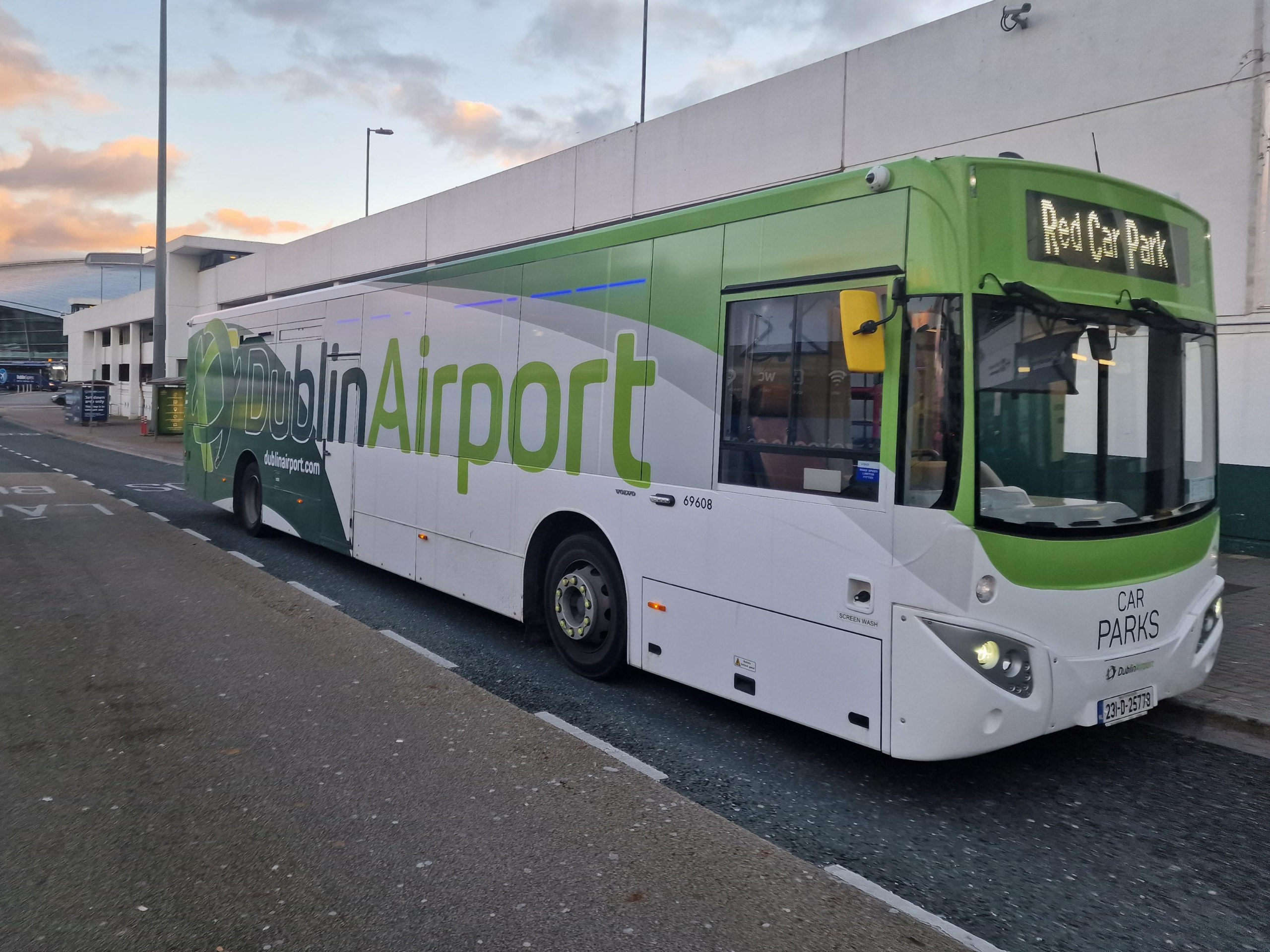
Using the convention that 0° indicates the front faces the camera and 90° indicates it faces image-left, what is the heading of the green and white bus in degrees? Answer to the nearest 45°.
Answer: approximately 315°

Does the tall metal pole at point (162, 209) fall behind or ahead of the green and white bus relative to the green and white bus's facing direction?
behind

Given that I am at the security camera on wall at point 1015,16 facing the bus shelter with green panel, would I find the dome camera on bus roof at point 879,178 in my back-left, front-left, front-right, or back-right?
back-left

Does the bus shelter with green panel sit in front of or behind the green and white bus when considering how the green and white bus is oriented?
behind
